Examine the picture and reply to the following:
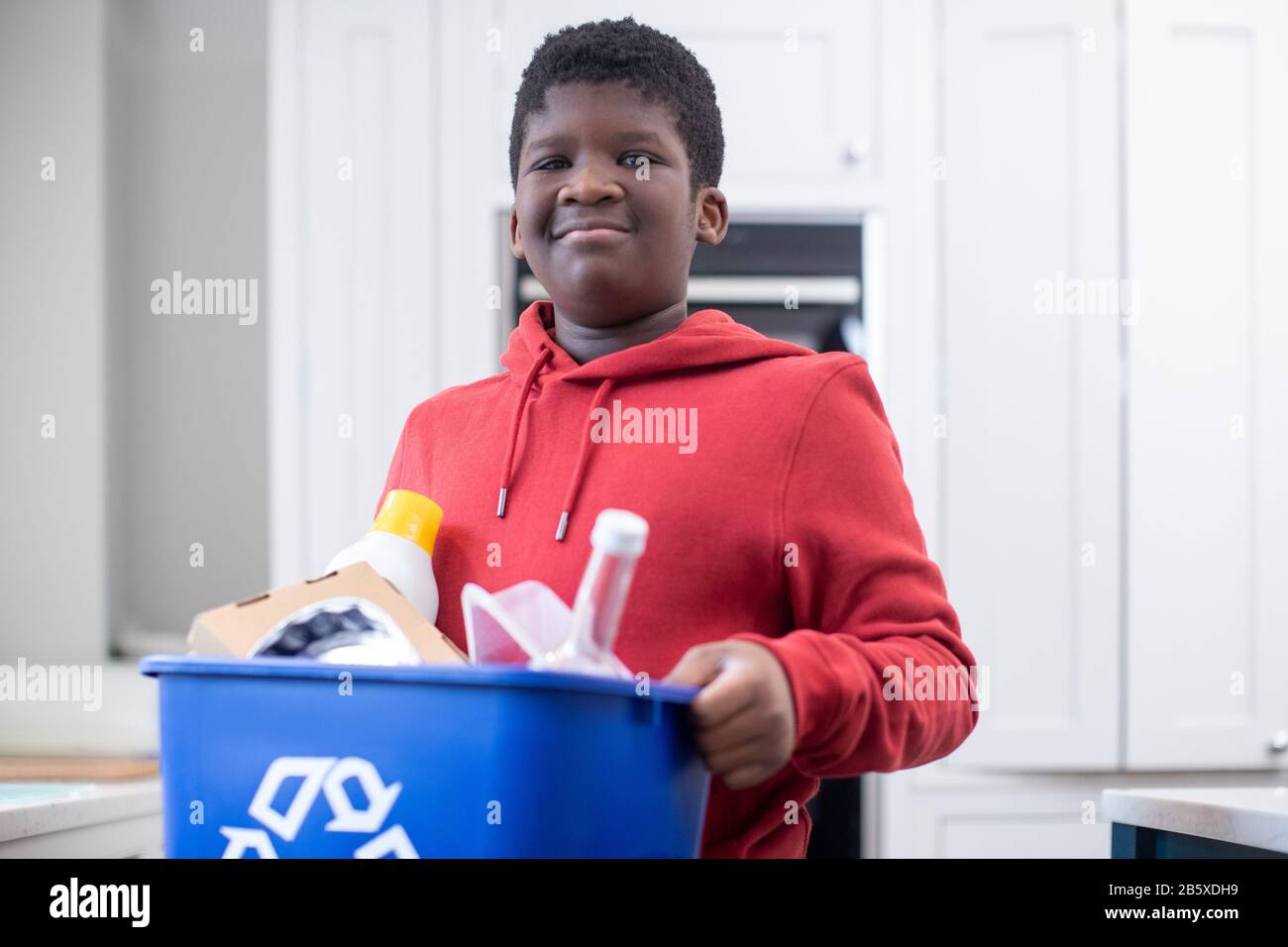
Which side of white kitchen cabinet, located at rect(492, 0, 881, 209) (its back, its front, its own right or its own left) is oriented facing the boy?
front

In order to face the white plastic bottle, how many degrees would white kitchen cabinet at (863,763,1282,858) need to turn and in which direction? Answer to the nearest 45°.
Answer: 0° — it already faces it

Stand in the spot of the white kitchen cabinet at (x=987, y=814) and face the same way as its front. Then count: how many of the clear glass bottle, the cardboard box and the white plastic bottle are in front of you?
3

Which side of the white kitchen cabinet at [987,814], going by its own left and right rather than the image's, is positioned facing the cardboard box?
front

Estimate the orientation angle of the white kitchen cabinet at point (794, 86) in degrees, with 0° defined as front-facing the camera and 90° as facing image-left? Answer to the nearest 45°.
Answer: approximately 0°

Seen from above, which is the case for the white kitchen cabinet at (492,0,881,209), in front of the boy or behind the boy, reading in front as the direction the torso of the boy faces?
behind

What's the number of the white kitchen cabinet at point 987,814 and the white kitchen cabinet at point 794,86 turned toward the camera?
2
